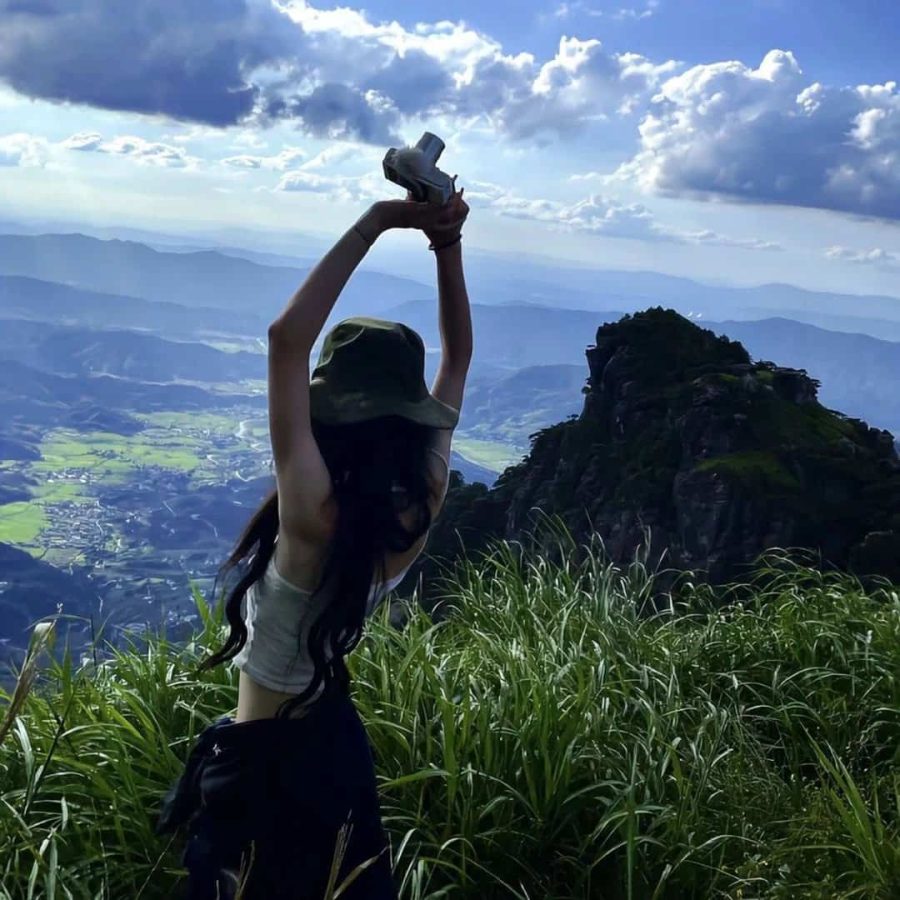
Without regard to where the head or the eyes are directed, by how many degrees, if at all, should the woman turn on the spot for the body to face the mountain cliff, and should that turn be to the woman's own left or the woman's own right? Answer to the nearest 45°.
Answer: approximately 45° to the woman's own right

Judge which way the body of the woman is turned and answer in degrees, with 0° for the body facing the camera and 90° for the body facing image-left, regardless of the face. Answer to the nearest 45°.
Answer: approximately 135°

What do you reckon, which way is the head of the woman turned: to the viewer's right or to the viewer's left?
to the viewer's right
